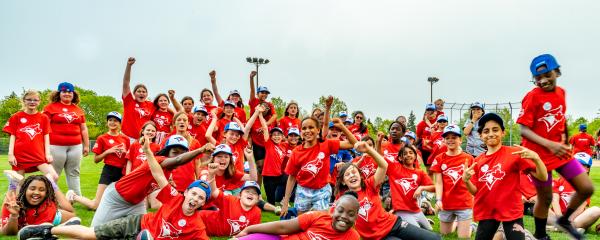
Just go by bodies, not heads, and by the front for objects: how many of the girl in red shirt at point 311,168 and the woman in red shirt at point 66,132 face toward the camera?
2

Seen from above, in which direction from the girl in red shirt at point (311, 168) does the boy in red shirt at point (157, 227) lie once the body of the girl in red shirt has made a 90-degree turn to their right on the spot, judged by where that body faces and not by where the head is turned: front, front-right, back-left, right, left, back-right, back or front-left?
front-left

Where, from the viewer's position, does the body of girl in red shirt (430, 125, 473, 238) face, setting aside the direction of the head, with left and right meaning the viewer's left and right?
facing the viewer

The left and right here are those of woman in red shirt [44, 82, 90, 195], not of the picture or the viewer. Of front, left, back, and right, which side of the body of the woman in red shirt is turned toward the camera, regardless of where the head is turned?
front

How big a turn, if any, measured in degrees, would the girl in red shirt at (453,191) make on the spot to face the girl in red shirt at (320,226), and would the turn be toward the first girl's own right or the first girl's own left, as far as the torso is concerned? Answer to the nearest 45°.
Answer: approximately 45° to the first girl's own right

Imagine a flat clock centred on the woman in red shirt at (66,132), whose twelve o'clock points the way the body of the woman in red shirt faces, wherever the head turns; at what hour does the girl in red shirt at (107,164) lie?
The girl in red shirt is roughly at 11 o'clock from the woman in red shirt.

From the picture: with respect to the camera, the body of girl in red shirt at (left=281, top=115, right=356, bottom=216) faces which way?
toward the camera
